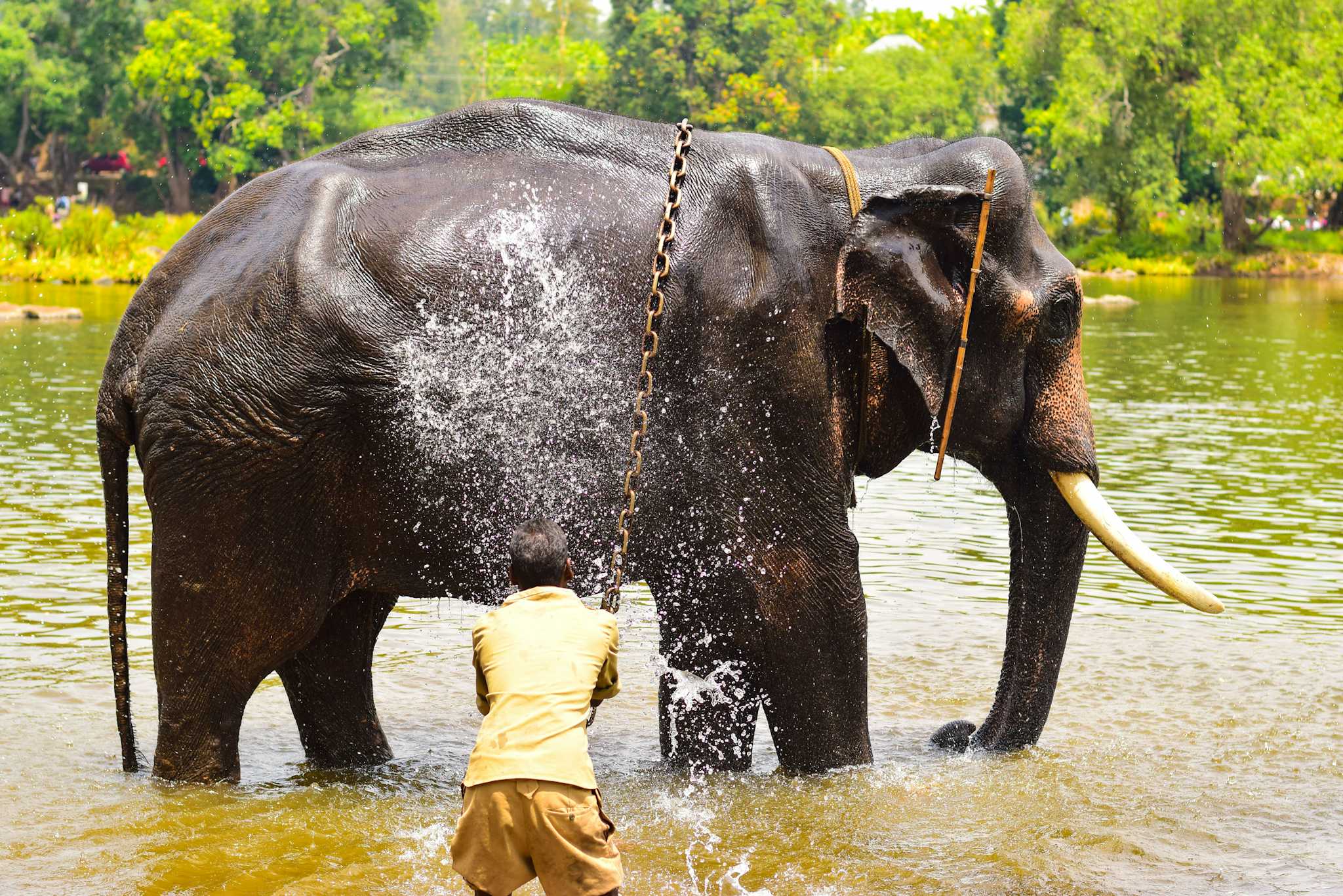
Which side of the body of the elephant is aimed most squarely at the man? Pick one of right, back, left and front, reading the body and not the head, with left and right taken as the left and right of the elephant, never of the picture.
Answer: right

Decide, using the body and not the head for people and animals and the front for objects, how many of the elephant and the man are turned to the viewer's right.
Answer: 1

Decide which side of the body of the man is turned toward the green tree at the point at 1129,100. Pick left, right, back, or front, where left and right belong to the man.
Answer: front

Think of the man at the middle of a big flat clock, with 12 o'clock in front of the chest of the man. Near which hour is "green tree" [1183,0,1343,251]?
The green tree is roughly at 1 o'clock from the man.

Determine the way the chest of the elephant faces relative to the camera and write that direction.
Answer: to the viewer's right

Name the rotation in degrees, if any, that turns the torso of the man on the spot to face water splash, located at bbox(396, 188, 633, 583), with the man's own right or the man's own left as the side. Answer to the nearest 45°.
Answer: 0° — they already face it

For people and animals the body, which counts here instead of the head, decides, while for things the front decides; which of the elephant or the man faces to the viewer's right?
the elephant

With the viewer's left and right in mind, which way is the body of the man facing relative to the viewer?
facing away from the viewer

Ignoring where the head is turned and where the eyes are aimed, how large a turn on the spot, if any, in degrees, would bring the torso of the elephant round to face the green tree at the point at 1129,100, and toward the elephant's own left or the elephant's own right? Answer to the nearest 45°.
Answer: approximately 90° to the elephant's own left

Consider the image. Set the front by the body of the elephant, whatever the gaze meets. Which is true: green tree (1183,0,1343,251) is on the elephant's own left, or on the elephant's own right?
on the elephant's own left

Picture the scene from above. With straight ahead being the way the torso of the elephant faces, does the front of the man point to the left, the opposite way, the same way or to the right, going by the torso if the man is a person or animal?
to the left

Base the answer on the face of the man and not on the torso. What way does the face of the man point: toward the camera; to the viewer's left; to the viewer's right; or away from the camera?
away from the camera
